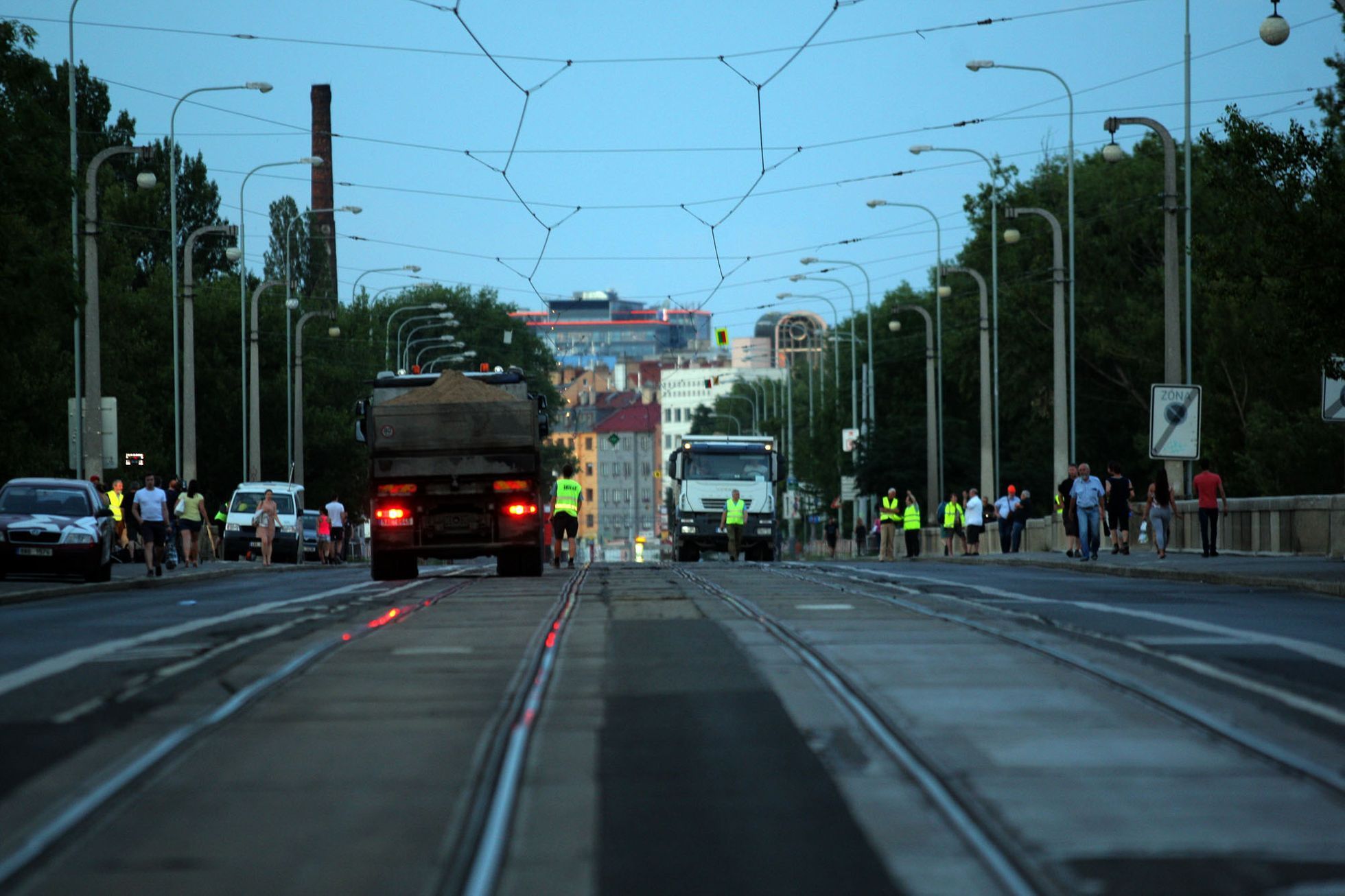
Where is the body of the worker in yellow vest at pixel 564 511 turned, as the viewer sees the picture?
away from the camera

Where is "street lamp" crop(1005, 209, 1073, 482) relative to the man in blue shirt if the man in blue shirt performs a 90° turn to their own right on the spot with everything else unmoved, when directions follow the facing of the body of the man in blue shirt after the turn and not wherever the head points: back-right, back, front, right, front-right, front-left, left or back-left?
right

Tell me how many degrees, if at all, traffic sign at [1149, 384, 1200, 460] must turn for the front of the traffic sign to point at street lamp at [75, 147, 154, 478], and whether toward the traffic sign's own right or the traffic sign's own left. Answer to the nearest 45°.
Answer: approximately 90° to the traffic sign's own right

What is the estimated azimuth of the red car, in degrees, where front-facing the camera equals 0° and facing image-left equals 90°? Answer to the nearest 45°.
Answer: approximately 0°

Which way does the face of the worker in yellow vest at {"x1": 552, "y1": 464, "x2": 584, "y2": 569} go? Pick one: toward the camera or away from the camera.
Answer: away from the camera

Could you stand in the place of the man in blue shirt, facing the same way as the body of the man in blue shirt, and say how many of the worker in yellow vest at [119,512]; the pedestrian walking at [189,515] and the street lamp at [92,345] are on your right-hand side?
3

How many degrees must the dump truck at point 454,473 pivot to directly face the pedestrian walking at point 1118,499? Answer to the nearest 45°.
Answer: approximately 45° to its right

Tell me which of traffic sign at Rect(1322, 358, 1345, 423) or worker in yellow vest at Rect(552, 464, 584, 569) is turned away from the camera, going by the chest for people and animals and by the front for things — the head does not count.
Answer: the worker in yellow vest

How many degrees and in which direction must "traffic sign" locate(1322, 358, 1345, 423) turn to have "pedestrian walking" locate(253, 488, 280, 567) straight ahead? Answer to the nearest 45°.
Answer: approximately 135° to its right

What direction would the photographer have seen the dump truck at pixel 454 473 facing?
facing away from the viewer

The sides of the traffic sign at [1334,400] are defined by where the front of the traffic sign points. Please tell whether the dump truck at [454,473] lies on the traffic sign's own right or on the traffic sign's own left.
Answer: on the traffic sign's own right

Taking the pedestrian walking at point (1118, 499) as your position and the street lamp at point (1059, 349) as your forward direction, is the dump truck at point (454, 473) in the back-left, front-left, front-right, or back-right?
back-left
